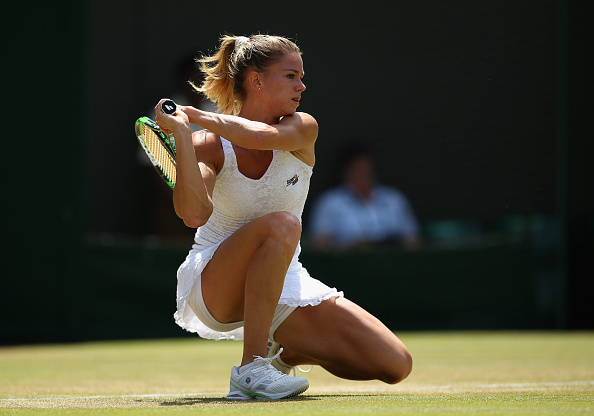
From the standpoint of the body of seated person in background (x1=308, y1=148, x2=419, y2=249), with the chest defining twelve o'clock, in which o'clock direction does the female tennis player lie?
The female tennis player is roughly at 12 o'clock from the seated person in background.

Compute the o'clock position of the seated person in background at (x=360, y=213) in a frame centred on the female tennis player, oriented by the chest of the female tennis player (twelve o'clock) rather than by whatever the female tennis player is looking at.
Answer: The seated person in background is roughly at 8 o'clock from the female tennis player.

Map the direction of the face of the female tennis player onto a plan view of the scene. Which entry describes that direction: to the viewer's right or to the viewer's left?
to the viewer's right
